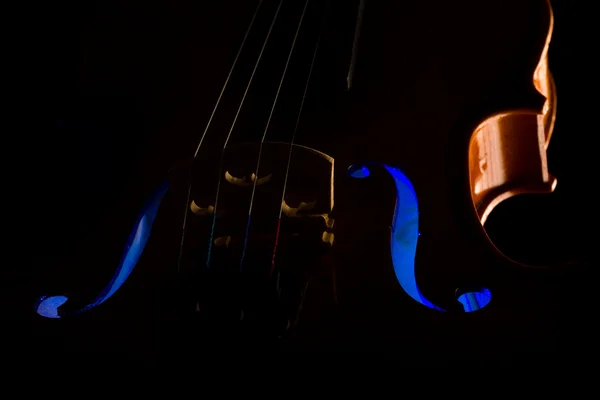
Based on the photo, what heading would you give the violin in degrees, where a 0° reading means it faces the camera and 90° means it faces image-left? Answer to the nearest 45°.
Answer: approximately 0°
